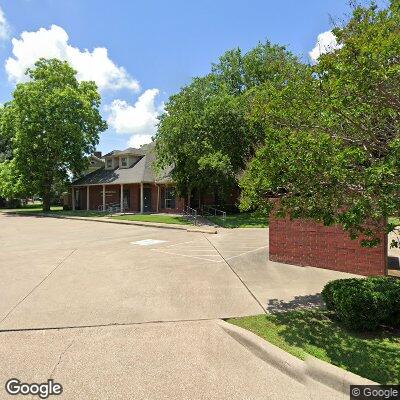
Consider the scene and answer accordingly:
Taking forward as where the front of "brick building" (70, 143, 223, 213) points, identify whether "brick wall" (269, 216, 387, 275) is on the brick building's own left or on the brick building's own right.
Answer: on the brick building's own left

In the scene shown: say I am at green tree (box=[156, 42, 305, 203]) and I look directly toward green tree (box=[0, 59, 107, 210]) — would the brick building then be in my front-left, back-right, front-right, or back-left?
front-right

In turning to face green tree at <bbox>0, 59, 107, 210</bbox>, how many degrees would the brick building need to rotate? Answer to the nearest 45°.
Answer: approximately 45° to its right

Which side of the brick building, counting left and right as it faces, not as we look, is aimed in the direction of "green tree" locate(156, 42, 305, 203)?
left

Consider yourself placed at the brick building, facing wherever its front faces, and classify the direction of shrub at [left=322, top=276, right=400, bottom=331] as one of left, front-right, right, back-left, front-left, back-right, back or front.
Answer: front-left

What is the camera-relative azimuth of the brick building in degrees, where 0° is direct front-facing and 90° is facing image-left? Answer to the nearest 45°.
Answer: approximately 45°

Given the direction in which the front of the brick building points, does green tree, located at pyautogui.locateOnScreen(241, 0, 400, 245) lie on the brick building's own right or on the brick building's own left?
on the brick building's own left

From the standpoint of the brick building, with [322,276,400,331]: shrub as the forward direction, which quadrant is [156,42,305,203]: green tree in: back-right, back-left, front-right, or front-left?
front-left
